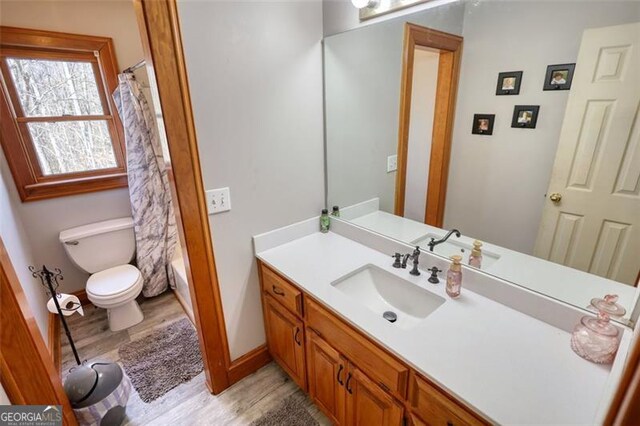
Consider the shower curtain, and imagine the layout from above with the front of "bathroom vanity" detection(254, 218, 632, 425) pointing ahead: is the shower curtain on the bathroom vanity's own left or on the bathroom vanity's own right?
on the bathroom vanity's own right

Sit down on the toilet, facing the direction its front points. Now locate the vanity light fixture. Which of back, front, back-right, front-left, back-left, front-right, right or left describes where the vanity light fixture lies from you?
front-left

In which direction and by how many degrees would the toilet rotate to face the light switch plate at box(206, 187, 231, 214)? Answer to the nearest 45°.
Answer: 0° — it already faces it

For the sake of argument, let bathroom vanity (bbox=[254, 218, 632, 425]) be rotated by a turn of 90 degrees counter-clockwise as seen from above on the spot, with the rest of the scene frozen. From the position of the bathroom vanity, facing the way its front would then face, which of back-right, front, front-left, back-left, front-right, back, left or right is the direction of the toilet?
back-right

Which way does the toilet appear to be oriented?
toward the camera

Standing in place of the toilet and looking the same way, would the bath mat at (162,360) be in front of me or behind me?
in front

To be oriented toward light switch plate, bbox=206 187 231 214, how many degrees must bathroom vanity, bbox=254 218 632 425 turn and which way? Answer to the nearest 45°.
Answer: approximately 45° to its right

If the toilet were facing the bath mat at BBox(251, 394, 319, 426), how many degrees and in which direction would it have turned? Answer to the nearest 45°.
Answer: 0° — it already faces it

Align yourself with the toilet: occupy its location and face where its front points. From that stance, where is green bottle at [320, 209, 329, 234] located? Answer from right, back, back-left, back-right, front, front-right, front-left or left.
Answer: front-left

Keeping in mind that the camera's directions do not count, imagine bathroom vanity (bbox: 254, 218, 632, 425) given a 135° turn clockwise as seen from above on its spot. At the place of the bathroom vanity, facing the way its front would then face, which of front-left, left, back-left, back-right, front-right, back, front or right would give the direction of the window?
left
